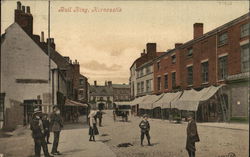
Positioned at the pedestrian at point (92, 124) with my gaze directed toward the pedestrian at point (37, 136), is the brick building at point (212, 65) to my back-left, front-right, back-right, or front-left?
back-left

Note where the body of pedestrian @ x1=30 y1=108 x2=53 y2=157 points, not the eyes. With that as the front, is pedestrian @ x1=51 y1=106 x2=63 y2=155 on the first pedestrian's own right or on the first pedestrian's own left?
on the first pedestrian's own left

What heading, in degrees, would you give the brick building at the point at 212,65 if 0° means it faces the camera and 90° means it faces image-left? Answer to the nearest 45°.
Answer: approximately 45°

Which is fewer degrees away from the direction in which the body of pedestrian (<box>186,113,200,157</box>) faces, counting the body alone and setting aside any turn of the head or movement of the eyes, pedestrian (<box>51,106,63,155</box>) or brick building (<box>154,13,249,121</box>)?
the pedestrian

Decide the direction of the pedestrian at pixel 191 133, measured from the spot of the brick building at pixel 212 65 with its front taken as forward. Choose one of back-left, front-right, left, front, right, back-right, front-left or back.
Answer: front-left
